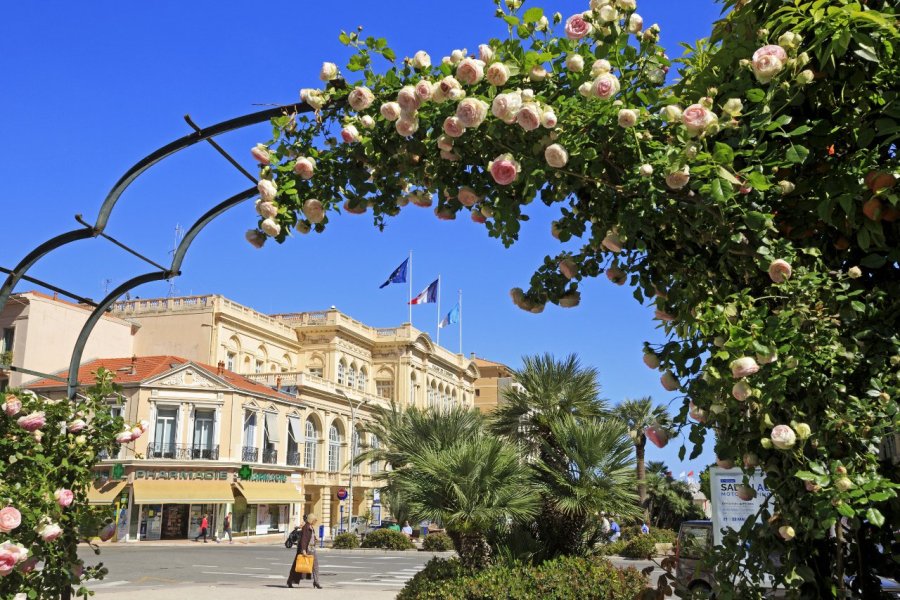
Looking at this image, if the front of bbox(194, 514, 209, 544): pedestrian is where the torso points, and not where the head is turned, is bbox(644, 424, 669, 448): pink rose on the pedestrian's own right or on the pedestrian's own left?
on the pedestrian's own right

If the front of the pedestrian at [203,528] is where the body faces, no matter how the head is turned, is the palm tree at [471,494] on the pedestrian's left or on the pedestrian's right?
on the pedestrian's left

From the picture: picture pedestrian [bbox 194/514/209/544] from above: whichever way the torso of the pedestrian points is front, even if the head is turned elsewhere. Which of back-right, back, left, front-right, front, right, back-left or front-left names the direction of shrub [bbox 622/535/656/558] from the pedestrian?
back-left
